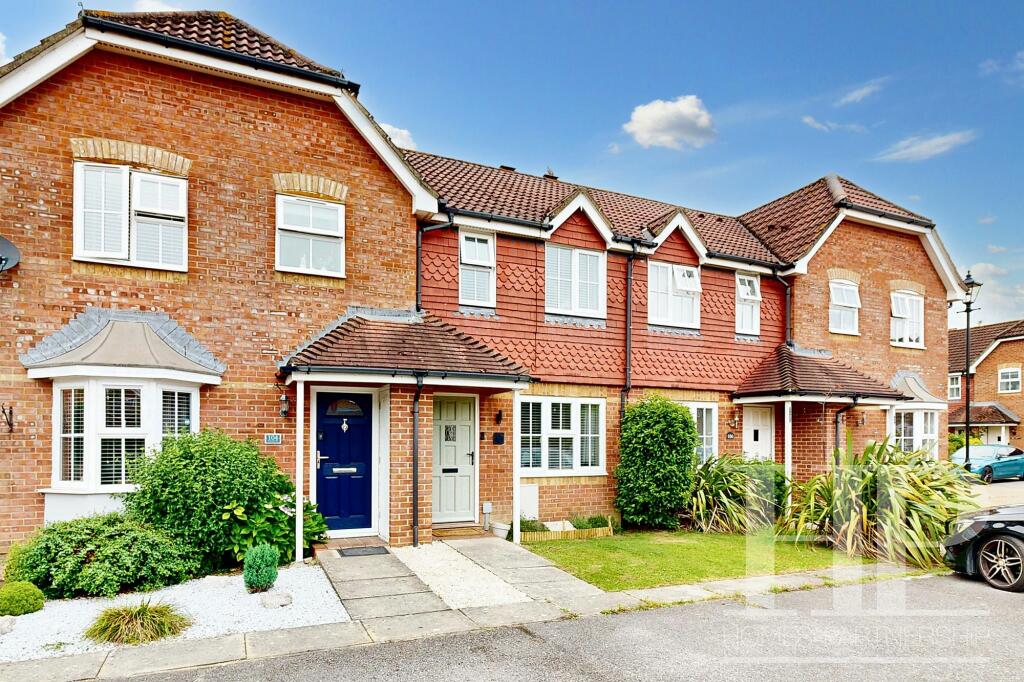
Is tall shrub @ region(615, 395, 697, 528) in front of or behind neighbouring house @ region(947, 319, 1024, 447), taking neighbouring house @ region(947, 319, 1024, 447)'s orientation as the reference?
in front

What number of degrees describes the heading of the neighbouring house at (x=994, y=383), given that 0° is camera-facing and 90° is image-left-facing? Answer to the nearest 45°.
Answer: approximately 45°

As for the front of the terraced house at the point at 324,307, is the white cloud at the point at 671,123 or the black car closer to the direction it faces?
the black car

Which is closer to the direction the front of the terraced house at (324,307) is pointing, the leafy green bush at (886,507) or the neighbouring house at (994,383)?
the leafy green bush

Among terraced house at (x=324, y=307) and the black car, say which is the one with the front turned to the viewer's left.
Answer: the black car

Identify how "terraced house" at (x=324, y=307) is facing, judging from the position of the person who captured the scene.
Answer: facing the viewer and to the right of the viewer

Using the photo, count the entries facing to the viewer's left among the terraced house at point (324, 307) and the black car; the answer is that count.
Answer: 1

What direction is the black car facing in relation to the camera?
to the viewer's left
